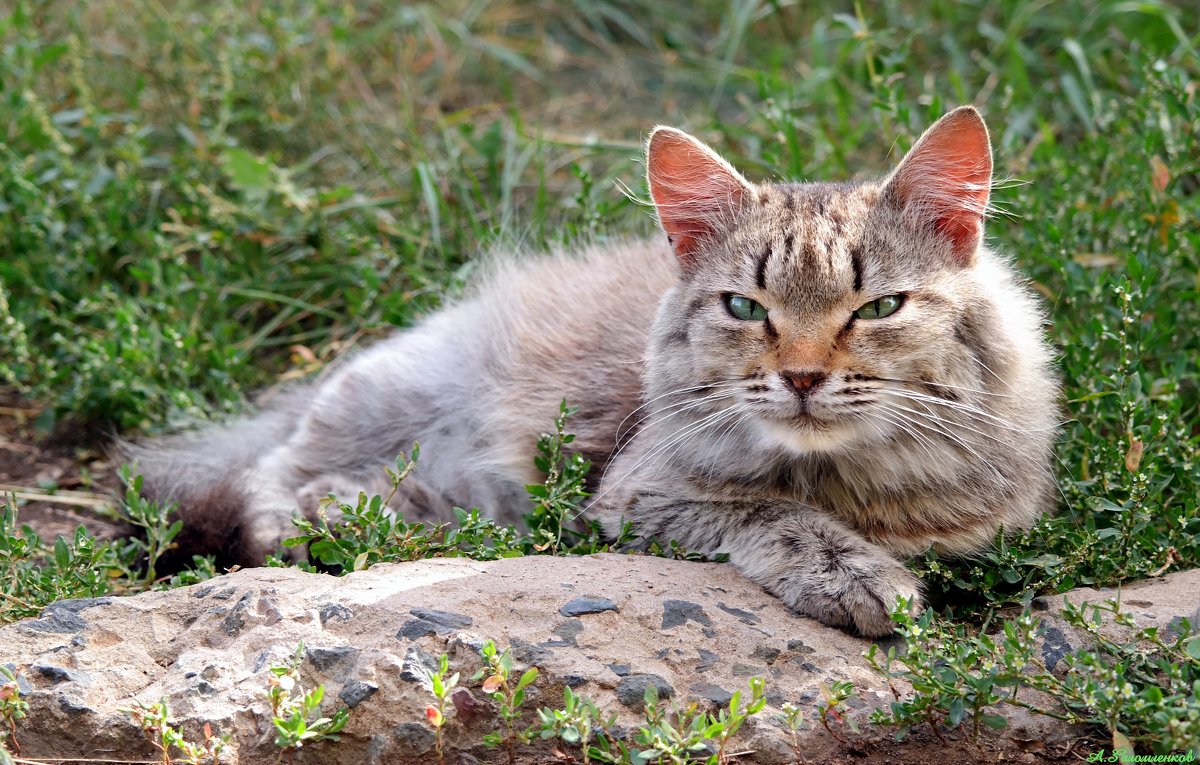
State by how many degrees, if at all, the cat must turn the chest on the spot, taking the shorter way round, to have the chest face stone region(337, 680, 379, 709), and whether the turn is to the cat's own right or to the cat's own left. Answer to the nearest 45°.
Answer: approximately 90° to the cat's own right

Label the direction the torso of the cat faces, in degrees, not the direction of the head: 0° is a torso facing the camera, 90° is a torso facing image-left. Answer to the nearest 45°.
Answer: approximately 315°

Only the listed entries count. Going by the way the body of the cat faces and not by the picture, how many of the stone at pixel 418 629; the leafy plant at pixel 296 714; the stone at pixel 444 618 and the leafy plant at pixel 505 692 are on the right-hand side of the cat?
4

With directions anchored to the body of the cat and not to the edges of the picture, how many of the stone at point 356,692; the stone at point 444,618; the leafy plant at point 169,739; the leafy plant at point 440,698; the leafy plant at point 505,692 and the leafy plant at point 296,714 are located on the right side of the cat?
6

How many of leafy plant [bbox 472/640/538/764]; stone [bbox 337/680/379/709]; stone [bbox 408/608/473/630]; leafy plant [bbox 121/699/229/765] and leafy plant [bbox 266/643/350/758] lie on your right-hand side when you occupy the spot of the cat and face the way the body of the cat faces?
5

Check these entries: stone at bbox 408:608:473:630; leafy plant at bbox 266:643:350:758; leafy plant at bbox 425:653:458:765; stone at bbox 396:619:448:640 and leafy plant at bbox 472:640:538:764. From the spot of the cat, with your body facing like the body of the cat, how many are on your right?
5

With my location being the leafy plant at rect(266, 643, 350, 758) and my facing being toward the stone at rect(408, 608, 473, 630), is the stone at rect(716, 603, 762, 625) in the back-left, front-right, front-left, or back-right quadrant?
front-right

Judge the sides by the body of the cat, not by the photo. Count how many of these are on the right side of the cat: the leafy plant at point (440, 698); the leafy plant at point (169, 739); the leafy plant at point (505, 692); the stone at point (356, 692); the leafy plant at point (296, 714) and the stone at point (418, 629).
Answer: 6

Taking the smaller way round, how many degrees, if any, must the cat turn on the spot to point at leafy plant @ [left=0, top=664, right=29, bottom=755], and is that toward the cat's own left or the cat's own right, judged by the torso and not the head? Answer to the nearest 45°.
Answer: approximately 90° to the cat's own right

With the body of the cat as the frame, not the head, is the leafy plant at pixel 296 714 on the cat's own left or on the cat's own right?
on the cat's own right

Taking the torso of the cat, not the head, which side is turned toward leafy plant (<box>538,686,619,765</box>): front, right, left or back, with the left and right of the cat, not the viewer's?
right

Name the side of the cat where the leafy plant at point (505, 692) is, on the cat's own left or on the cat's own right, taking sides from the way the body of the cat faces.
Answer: on the cat's own right

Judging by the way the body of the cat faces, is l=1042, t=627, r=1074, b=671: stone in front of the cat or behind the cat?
in front
